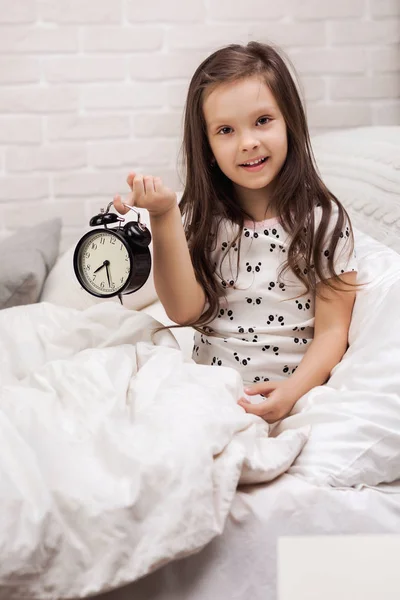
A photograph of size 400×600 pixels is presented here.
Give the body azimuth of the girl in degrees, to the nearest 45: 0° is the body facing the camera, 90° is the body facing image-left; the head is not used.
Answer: approximately 0°

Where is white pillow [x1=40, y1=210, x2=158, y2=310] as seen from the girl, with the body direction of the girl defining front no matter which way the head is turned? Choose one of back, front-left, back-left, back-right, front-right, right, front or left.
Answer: back-right
